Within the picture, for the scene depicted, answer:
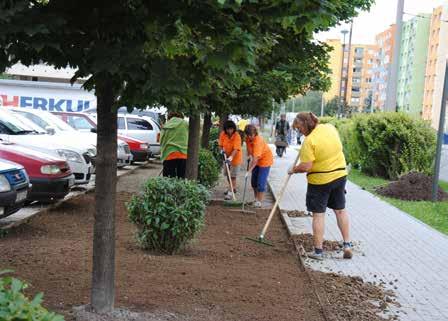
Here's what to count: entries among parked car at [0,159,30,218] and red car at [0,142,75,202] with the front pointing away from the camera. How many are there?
0

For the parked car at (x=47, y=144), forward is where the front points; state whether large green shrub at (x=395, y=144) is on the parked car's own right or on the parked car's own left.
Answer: on the parked car's own left

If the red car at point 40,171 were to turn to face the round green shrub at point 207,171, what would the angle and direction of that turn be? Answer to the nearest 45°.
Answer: approximately 90° to its left

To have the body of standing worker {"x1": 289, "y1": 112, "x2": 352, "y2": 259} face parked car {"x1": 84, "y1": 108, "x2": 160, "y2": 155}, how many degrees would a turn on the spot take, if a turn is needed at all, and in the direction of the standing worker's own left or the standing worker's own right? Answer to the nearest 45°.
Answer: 0° — they already face it

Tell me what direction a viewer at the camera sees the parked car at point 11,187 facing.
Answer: facing the viewer and to the right of the viewer

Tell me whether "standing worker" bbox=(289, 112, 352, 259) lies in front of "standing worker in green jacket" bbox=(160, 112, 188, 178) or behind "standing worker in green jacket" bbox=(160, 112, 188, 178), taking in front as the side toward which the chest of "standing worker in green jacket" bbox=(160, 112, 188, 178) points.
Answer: behind

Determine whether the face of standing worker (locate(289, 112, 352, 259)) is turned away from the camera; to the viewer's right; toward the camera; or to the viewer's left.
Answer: to the viewer's left

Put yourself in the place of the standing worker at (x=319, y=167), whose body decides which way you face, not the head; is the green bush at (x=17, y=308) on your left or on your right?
on your left

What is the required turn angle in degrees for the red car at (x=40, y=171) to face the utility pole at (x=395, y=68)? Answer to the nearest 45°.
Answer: approximately 90° to its left

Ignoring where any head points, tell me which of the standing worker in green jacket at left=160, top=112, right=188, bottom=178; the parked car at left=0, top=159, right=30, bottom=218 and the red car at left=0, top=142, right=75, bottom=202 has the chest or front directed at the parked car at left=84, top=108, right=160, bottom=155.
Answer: the standing worker in green jacket

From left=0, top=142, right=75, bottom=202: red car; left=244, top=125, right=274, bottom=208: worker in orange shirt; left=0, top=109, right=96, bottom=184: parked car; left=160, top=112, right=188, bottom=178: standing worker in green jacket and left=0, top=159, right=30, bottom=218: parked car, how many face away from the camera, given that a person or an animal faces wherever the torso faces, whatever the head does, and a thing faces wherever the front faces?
1
